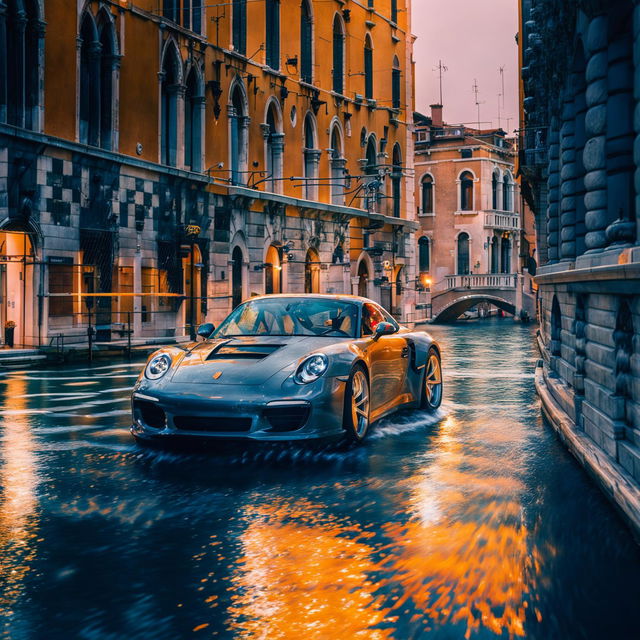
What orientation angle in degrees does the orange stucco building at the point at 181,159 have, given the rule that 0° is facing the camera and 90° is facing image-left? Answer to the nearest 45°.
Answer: approximately 315°

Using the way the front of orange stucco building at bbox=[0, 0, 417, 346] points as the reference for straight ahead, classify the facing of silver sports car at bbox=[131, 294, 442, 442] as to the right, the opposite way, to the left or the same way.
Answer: to the right

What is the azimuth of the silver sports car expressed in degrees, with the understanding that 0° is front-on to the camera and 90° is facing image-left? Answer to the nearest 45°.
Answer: approximately 45°

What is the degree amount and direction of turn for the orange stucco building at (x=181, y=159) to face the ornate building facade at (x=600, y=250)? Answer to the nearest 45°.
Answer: approximately 45° to its right

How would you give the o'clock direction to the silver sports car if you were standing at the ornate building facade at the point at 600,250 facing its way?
The silver sports car is roughly at 11 o'clock from the ornate building facade.

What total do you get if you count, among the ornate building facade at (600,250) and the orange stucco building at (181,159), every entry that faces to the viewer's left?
1

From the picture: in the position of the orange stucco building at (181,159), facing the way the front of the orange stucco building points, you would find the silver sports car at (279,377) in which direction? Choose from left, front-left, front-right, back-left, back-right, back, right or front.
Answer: front-right

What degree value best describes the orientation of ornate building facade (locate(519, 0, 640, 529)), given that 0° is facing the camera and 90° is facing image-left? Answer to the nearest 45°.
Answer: approximately 90°

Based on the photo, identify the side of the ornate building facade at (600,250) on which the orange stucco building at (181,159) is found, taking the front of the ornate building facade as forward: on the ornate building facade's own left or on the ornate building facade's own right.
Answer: on the ornate building facade's own right
